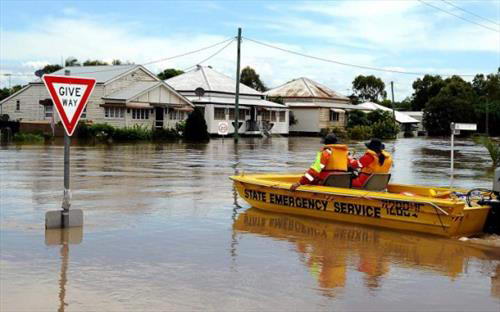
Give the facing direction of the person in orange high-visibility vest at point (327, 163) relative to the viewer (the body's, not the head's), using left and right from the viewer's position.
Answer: facing away from the viewer and to the left of the viewer

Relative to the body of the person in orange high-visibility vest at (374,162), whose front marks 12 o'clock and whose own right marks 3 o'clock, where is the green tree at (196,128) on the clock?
The green tree is roughly at 1 o'clock from the person in orange high-visibility vest.

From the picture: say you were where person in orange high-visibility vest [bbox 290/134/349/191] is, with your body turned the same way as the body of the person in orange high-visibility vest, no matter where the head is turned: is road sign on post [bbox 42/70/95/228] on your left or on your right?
on your left

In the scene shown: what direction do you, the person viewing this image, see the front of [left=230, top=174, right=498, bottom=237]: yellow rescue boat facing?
facing away from the viewer and to the left of the viewer

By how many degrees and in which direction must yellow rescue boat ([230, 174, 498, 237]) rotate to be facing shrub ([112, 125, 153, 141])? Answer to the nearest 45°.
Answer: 0° — it already faces it

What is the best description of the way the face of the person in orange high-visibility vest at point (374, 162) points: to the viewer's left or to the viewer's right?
to the viewer's left

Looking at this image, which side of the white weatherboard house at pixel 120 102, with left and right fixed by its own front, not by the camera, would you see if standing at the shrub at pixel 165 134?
front

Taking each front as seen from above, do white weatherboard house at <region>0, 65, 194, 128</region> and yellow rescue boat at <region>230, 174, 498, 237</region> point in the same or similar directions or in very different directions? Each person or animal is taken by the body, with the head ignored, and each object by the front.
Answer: very different directions

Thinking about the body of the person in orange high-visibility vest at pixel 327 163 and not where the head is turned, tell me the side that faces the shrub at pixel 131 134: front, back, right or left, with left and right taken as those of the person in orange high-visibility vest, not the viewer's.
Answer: front

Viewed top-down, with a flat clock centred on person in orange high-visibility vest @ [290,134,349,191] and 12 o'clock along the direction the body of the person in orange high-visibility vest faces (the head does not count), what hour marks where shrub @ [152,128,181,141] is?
The shrub is roughly at 1 o'clock from the person in orange high-visibility vest.

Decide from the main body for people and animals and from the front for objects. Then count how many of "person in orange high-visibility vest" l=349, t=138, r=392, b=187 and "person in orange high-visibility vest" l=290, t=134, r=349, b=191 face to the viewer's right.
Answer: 0
